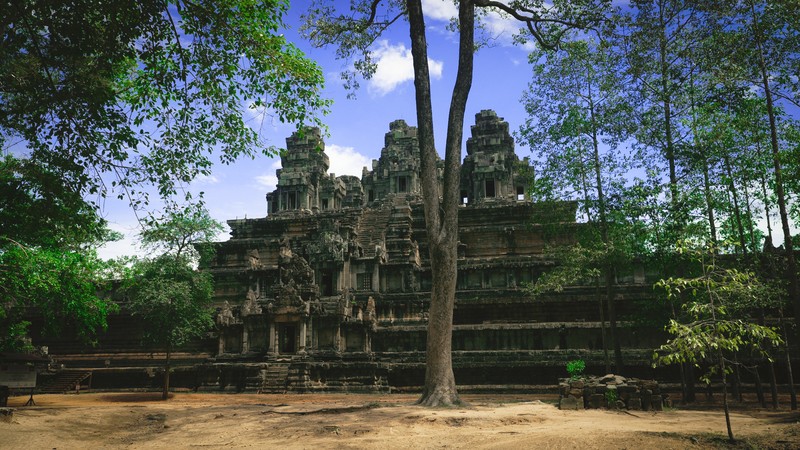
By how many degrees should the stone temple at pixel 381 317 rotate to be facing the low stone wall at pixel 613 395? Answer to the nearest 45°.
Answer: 0° — it already faces it

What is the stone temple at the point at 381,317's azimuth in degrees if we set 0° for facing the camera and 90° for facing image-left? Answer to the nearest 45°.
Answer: approximately 0°
